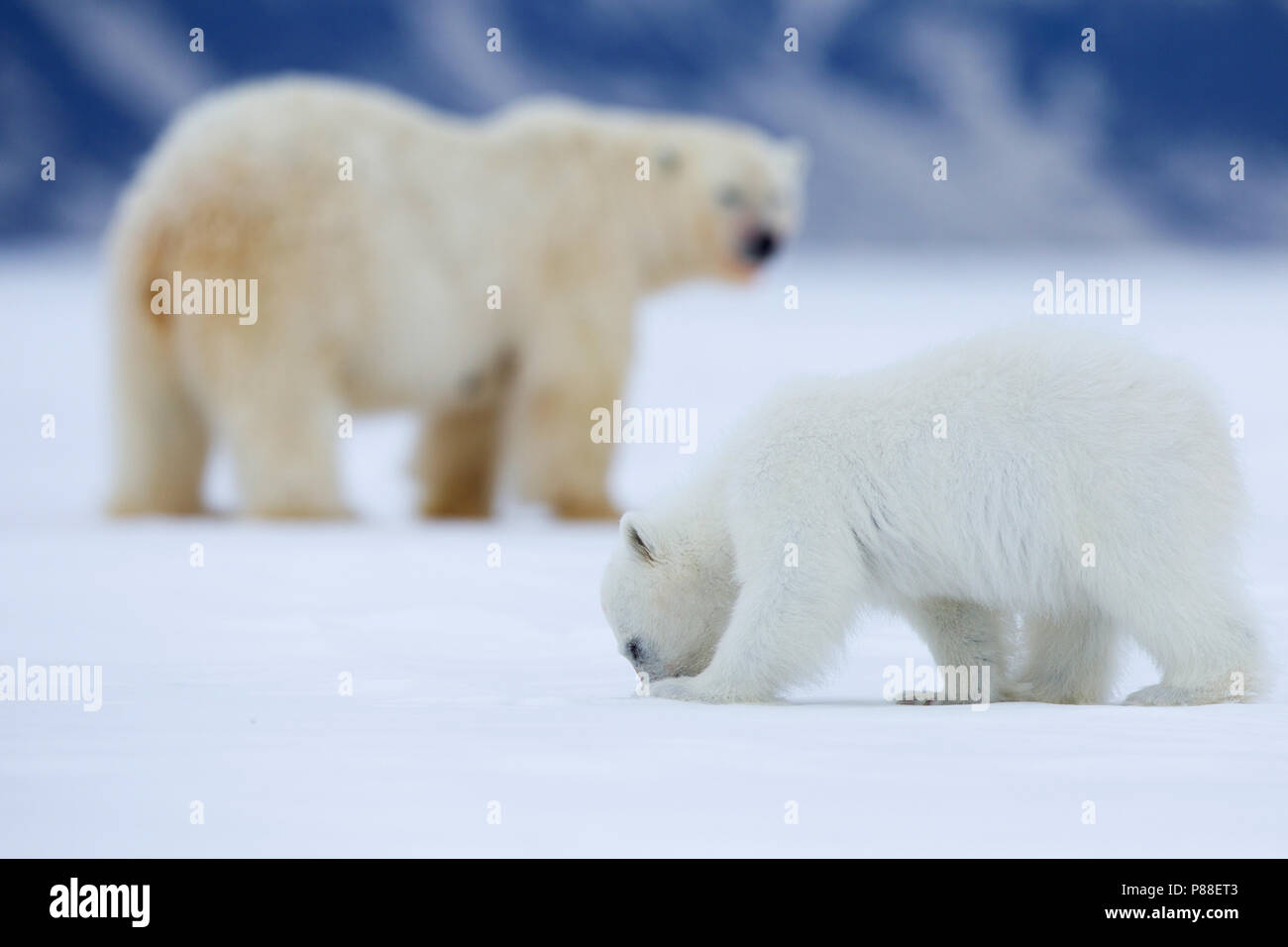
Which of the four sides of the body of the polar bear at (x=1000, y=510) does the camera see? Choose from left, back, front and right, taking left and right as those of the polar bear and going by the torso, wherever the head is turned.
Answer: left

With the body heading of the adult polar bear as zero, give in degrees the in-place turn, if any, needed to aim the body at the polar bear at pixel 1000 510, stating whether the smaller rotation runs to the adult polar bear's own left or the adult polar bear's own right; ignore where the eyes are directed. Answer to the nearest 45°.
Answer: approximately 90° to the adult polar bear's own right

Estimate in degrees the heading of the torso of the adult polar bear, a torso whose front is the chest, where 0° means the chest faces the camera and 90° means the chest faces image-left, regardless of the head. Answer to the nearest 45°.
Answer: approximately 270°

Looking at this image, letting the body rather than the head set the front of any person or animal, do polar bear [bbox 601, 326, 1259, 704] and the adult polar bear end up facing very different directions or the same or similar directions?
very different directions

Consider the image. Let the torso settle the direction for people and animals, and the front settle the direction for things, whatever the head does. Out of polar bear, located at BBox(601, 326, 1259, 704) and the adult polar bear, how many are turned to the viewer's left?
1

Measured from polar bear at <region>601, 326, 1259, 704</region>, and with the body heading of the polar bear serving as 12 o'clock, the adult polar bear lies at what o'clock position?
The adult polar bear is roughly at 2 o'clock from the polar bear.
